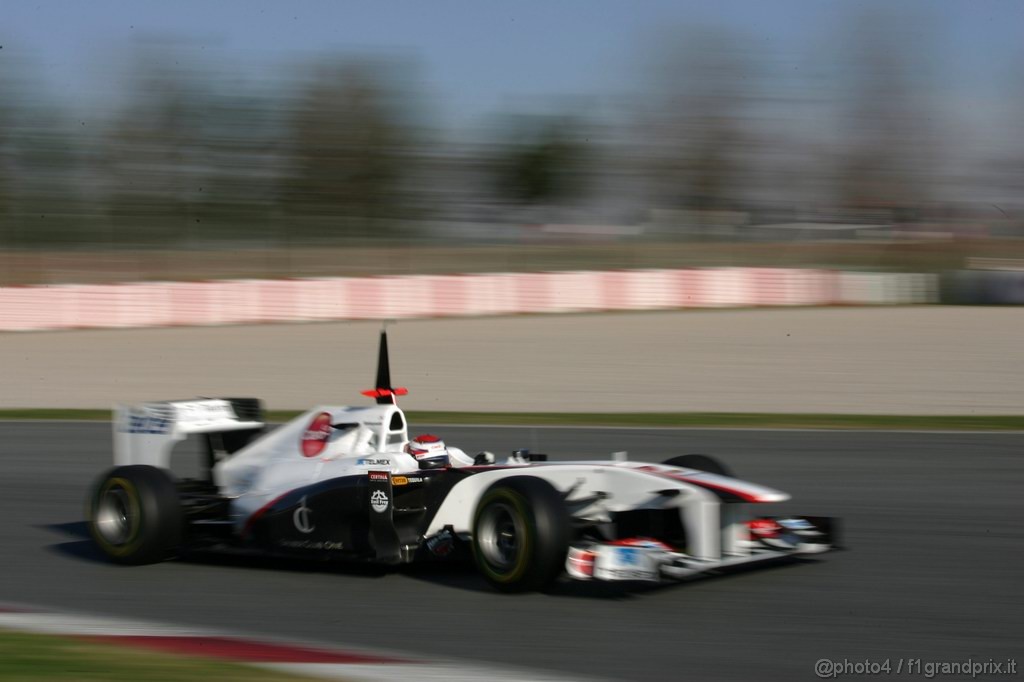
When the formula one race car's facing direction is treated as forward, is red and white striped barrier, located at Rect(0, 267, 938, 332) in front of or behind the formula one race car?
behind

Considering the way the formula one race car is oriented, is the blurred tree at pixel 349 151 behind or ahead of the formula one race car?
behind

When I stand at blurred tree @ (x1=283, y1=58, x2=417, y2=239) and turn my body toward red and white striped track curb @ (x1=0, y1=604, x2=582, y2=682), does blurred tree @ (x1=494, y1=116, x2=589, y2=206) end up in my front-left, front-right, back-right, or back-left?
back-left

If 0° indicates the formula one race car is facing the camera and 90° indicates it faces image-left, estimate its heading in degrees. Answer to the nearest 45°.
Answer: approximately 315°
